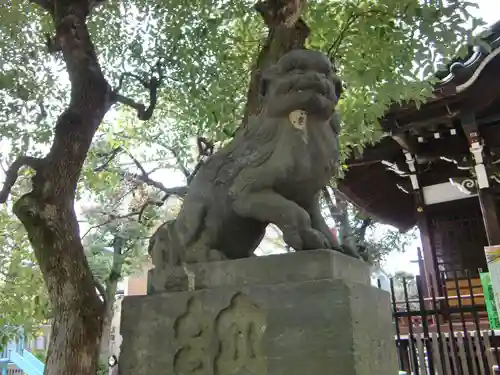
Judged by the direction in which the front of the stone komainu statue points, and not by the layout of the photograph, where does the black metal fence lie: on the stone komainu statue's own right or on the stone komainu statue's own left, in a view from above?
on the stone komainu statue's own left

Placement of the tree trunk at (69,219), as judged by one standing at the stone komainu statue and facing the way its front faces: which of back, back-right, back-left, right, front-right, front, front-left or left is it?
back

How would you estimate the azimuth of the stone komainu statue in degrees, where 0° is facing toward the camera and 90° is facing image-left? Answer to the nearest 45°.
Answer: approximately 315°
